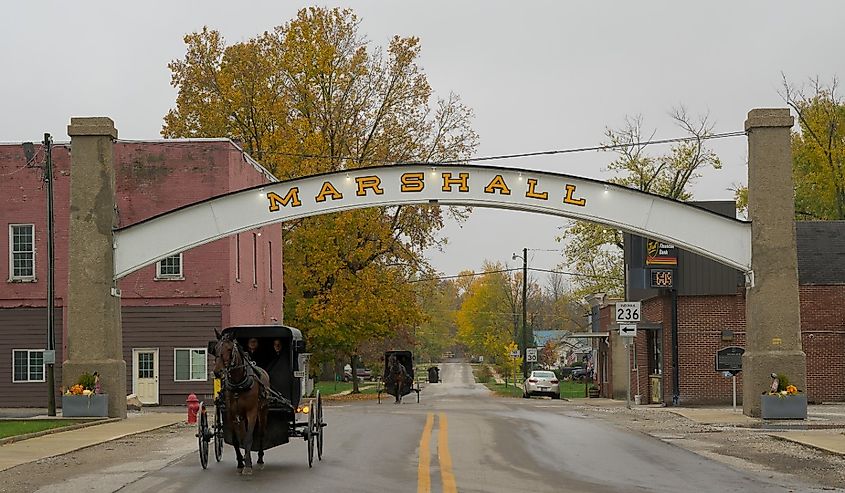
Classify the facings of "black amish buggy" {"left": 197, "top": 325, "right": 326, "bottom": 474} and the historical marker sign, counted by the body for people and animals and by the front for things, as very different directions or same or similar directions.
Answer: same or similar directions

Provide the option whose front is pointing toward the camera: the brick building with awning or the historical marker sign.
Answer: the historical marker sign

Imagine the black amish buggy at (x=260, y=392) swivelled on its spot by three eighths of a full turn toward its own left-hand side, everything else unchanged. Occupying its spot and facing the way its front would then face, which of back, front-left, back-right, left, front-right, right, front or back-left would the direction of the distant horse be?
front-left

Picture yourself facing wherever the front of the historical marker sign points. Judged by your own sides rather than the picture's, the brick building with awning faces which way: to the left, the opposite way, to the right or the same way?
to the right

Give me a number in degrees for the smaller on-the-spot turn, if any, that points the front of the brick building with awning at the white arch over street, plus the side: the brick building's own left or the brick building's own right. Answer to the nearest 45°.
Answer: approximately 45° to the brick building's own left

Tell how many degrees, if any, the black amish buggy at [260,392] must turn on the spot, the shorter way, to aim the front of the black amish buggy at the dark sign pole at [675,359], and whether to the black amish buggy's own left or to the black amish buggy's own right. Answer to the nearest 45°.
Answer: approximately 135° to the black amish buggy's own left

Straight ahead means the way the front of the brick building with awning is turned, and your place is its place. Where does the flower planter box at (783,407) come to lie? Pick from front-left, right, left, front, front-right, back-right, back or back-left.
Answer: left

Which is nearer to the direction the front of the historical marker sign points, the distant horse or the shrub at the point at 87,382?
the shrub

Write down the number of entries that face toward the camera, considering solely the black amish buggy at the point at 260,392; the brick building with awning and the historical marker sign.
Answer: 2

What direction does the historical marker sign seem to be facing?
toward the camera

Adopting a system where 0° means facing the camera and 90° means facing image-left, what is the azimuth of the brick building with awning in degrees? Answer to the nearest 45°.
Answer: approximately 90°

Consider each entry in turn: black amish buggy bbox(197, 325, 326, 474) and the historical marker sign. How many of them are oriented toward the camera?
2

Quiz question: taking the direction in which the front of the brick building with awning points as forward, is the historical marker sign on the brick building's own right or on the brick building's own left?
on the brick building's own left

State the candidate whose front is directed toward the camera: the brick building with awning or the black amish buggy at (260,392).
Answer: the black amish buggy

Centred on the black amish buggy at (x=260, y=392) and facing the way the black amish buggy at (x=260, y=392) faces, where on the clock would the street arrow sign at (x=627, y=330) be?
The street arrow sign is roughly at 7 o'clock from the black amish buggy.

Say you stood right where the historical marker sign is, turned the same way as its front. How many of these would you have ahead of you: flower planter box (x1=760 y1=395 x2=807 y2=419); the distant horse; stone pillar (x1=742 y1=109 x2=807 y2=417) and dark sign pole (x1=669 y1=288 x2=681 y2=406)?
2

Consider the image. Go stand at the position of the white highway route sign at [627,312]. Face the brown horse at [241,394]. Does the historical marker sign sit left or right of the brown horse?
left

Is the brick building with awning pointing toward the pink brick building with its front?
yes
